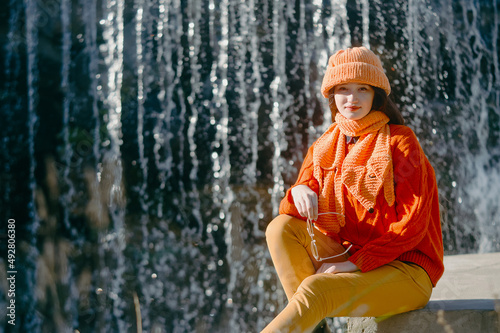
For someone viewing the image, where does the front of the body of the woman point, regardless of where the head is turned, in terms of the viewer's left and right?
facing the viewer and to the left of the viewer
